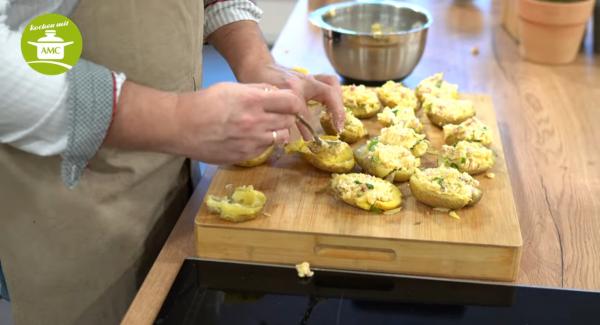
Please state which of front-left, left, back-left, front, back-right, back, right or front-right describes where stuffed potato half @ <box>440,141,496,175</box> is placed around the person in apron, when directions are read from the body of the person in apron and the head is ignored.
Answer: front-left

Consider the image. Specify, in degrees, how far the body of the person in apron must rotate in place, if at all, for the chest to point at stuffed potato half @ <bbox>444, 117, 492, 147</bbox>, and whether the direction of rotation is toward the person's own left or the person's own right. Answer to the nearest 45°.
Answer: approximately 45° to the person's own left

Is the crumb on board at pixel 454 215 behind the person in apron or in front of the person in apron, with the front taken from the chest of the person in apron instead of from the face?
in front

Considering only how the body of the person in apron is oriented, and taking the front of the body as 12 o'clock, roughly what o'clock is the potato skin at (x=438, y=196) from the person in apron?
The potato skin is roughly at 11 o'clock from the person in apron.

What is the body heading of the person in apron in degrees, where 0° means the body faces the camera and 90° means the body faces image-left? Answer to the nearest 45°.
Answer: approximately 315°
